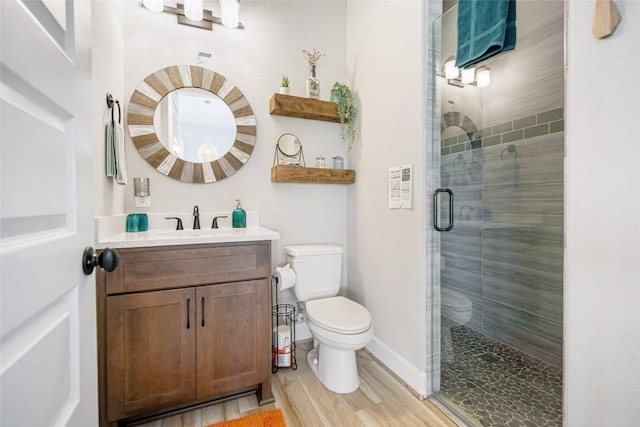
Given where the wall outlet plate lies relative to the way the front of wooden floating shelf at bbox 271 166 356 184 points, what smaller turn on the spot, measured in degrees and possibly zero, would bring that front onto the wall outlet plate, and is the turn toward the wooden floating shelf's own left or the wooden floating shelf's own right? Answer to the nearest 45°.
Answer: approximately 90° to the wooden floating shelf's own right

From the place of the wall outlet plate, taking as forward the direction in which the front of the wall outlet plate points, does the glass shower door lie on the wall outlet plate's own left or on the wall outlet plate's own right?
on the wall outlet plate's own left

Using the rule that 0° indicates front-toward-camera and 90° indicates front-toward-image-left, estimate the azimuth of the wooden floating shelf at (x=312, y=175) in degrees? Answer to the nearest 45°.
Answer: approximately 0°

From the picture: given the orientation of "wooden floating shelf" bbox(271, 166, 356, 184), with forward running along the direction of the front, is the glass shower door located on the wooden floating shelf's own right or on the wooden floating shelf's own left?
on the wooden floating shelf's own left

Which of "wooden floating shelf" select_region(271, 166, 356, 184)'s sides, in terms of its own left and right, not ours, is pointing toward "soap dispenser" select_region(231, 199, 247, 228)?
right

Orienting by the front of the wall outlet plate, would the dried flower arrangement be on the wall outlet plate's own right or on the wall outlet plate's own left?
on the wall outlet plate's own left
